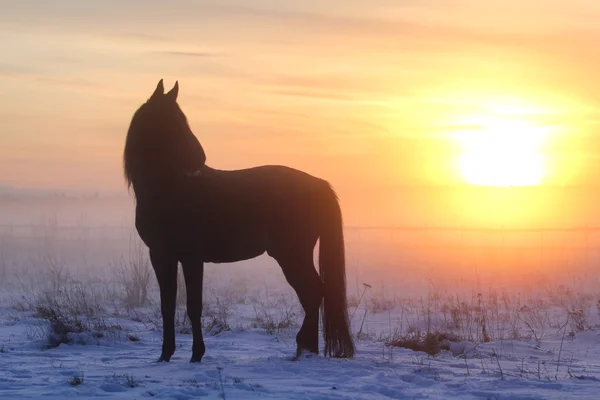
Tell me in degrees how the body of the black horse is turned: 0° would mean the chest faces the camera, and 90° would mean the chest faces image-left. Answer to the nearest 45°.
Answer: approximately 90°
